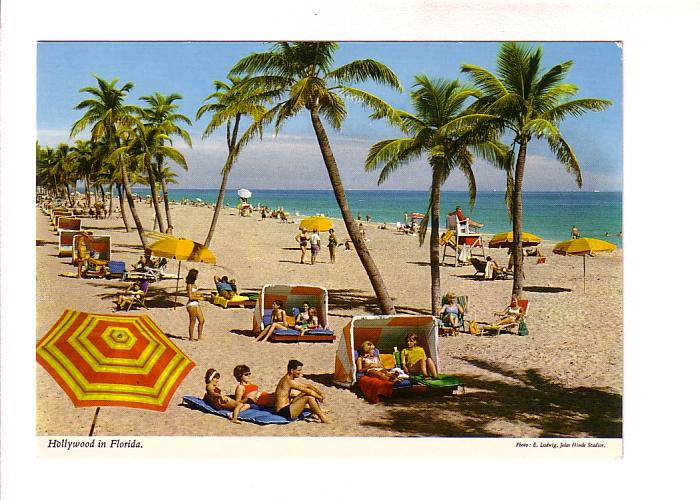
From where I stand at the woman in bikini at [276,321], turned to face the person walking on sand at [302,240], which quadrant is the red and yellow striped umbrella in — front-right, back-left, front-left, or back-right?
back-left

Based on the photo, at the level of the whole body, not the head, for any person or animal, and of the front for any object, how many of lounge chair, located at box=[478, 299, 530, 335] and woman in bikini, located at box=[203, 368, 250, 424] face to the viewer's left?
1

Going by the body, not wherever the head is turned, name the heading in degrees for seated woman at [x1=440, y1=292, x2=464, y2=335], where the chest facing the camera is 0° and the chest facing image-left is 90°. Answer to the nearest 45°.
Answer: approximately 0°

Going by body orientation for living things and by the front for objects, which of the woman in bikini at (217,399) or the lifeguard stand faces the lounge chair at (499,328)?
the woman in bikini

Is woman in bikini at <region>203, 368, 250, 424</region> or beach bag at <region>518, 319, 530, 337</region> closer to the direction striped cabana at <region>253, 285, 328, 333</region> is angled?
the woman in bikini

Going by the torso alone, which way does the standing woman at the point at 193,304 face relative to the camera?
to the viewer's right

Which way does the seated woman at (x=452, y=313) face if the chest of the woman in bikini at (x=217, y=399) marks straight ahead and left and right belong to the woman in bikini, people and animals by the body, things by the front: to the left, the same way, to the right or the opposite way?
to the right

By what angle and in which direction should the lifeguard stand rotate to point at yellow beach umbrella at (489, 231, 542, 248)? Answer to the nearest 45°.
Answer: approximately 90° to its right

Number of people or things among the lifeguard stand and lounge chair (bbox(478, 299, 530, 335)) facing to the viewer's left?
1
